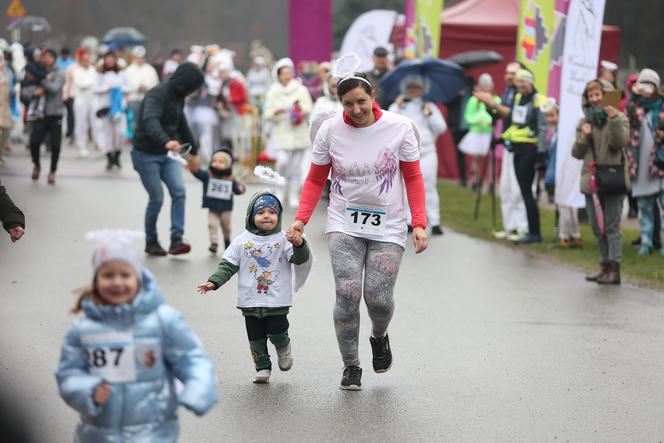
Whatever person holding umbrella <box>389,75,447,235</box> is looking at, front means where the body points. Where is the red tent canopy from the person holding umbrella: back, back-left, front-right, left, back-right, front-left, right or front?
back

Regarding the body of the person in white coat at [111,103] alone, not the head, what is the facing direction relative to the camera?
toward the camera

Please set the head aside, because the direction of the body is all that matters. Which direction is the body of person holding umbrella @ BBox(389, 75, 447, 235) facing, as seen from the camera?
toward the camera

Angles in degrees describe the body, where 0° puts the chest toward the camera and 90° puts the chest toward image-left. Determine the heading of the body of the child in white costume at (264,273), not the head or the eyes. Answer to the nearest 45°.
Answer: approximately 0°

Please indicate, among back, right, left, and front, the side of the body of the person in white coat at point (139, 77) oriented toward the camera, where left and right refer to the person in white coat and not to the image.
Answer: front

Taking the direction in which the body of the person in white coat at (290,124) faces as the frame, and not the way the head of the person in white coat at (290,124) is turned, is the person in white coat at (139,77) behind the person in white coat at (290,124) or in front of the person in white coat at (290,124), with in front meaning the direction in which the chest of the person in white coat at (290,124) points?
behind
